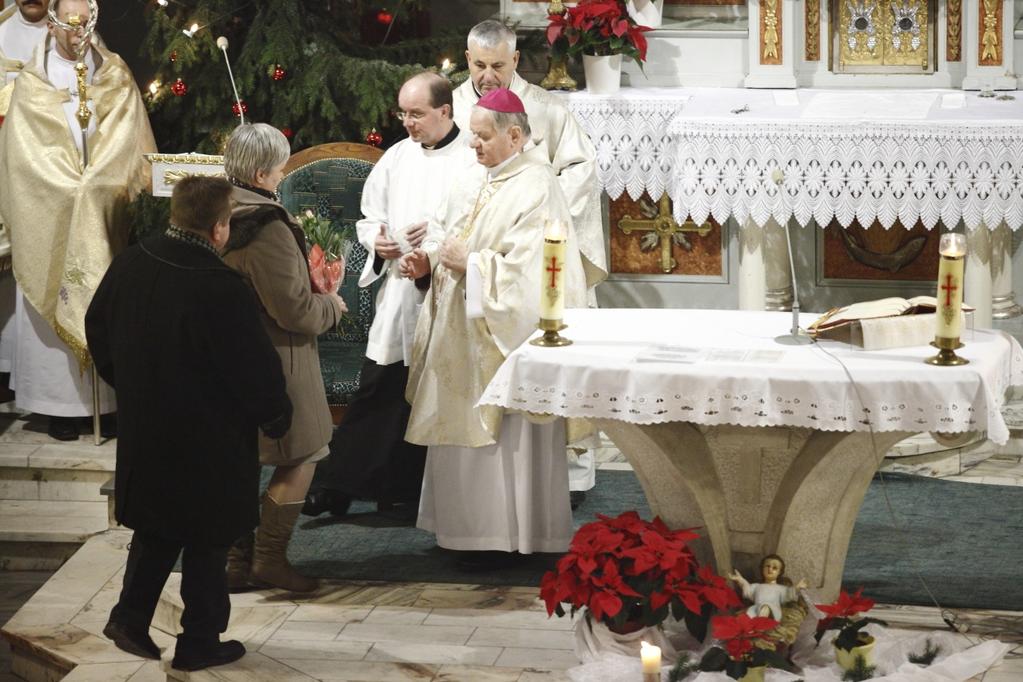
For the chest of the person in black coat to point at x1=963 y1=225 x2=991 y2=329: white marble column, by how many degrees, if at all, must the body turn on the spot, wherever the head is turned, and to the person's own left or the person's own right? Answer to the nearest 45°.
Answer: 0° — they already face it

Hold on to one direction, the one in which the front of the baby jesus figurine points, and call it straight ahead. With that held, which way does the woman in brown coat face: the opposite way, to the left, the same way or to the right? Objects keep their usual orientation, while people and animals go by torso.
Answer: to the left

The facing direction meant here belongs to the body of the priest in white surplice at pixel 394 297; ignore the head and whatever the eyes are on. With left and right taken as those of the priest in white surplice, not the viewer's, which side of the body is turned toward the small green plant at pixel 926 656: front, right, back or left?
left

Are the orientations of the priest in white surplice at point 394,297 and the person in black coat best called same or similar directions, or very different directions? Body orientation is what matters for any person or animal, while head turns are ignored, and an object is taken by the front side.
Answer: very different directions

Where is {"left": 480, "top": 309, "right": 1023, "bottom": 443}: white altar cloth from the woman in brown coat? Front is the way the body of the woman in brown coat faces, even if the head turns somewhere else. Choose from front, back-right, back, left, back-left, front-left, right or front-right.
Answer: front-right

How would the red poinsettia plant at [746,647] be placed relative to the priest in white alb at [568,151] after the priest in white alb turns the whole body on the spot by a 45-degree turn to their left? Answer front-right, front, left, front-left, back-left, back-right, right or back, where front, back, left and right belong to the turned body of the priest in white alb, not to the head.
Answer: front

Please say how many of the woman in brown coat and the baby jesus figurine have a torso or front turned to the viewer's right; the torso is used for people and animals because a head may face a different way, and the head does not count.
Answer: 1

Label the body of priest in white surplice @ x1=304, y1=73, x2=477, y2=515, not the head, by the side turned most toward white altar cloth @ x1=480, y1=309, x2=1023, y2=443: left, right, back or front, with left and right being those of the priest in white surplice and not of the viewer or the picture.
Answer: left

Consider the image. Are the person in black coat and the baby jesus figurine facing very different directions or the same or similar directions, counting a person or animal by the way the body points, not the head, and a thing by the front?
very different directions

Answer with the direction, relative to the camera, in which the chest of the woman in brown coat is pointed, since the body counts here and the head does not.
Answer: to the viewer's right

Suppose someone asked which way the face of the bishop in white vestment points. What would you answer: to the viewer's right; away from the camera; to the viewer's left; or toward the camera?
to the viewer's left

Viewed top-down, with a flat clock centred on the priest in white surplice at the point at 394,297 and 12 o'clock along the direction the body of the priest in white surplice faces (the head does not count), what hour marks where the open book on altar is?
The open book on altar is roughly at 9 o'clock from the priest in white surplice.
